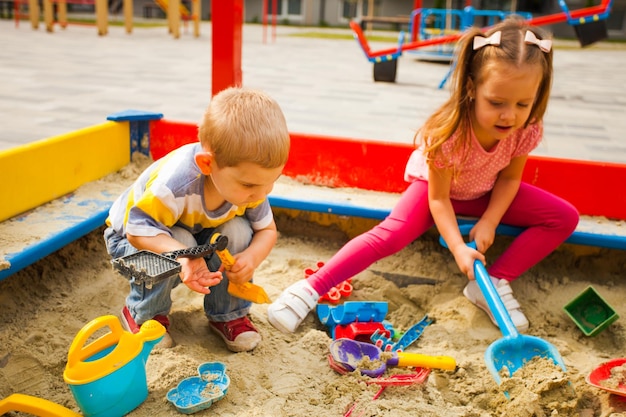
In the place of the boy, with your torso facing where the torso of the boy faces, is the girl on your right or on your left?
on your left

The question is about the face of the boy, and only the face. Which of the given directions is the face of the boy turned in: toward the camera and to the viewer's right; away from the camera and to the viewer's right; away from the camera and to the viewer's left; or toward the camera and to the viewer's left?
toward the camera and to the viewer's right

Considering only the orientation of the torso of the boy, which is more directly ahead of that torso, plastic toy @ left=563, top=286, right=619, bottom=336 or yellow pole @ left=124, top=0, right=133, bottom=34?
the plastic toy

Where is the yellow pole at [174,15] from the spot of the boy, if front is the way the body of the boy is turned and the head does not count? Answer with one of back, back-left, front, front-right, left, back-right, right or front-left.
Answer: back-left

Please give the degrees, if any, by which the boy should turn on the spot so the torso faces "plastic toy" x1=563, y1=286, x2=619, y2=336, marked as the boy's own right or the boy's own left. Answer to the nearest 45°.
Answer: approximately 45° to the boy's own left

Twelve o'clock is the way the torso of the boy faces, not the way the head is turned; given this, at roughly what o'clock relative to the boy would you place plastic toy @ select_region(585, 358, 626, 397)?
The plastic toy is roughly at 11 o'clock from the boy.

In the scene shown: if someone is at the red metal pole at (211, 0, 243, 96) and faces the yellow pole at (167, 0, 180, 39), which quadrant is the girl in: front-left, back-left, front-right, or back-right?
back-right

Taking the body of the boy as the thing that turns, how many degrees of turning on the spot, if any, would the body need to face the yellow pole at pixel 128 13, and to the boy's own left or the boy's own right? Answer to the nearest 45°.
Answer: approximately 135° to the boy's own left

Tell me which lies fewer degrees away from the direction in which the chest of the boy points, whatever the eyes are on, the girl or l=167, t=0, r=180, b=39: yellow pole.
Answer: the girl

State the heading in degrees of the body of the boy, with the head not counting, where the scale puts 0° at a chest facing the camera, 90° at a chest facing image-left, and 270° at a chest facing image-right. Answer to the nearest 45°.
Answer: approximately 315°
